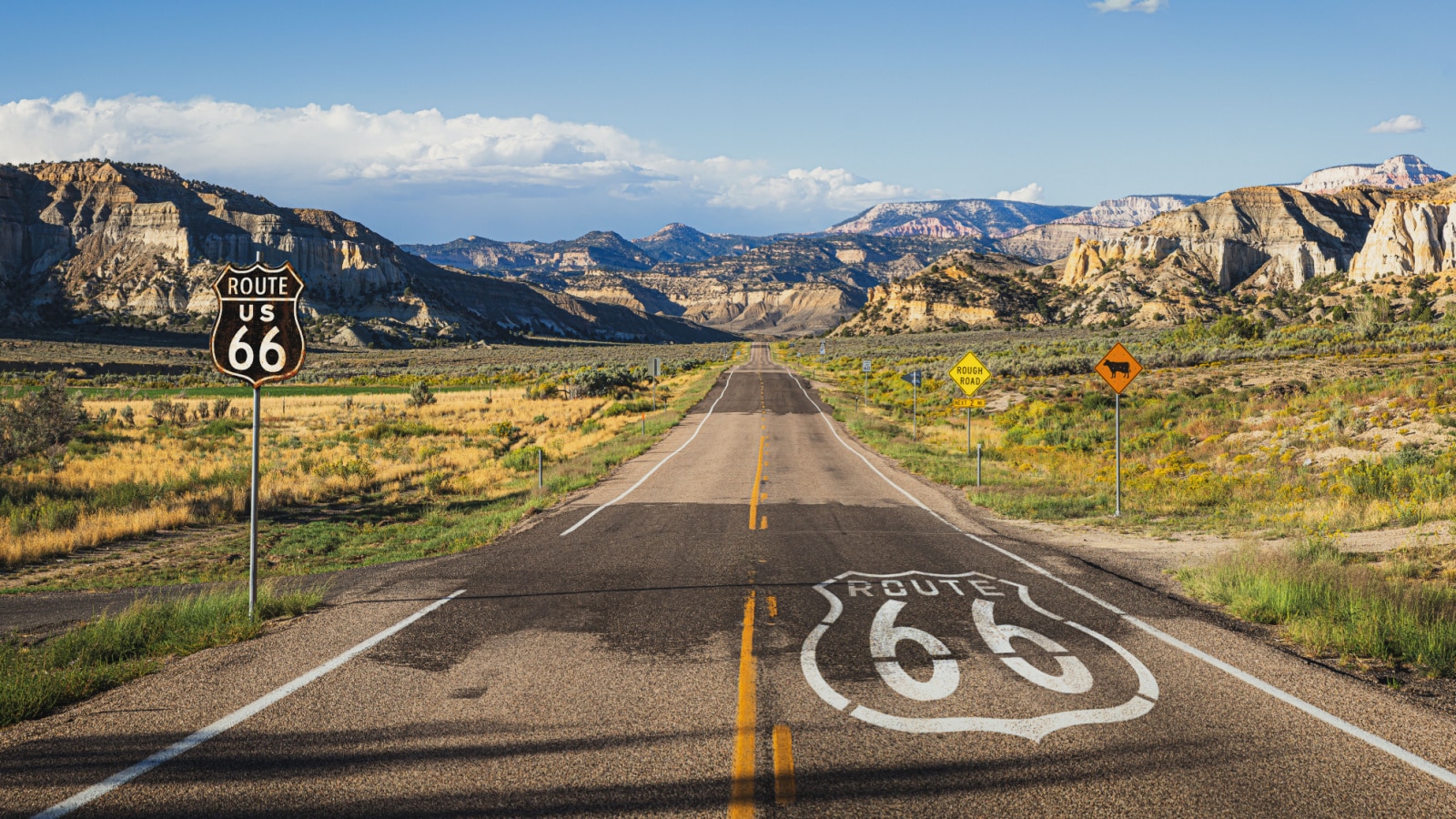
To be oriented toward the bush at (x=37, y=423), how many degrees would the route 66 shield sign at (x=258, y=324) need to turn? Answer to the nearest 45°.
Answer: approximately 180°

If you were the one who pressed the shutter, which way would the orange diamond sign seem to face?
facing the viewer

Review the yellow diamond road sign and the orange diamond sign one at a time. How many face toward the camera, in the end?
2

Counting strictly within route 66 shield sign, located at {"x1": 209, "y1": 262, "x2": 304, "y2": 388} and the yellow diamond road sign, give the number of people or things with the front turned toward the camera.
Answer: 2

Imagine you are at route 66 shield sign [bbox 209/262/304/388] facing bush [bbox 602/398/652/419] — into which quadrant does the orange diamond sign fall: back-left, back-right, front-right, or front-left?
front-right

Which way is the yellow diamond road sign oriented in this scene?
toward the camera

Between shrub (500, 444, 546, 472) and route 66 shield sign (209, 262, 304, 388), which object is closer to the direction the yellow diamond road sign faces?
the route 66 shield sign

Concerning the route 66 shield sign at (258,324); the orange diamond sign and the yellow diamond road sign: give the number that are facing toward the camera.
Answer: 3

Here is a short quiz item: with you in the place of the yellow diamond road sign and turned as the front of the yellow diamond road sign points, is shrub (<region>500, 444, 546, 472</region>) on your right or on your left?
on your right
